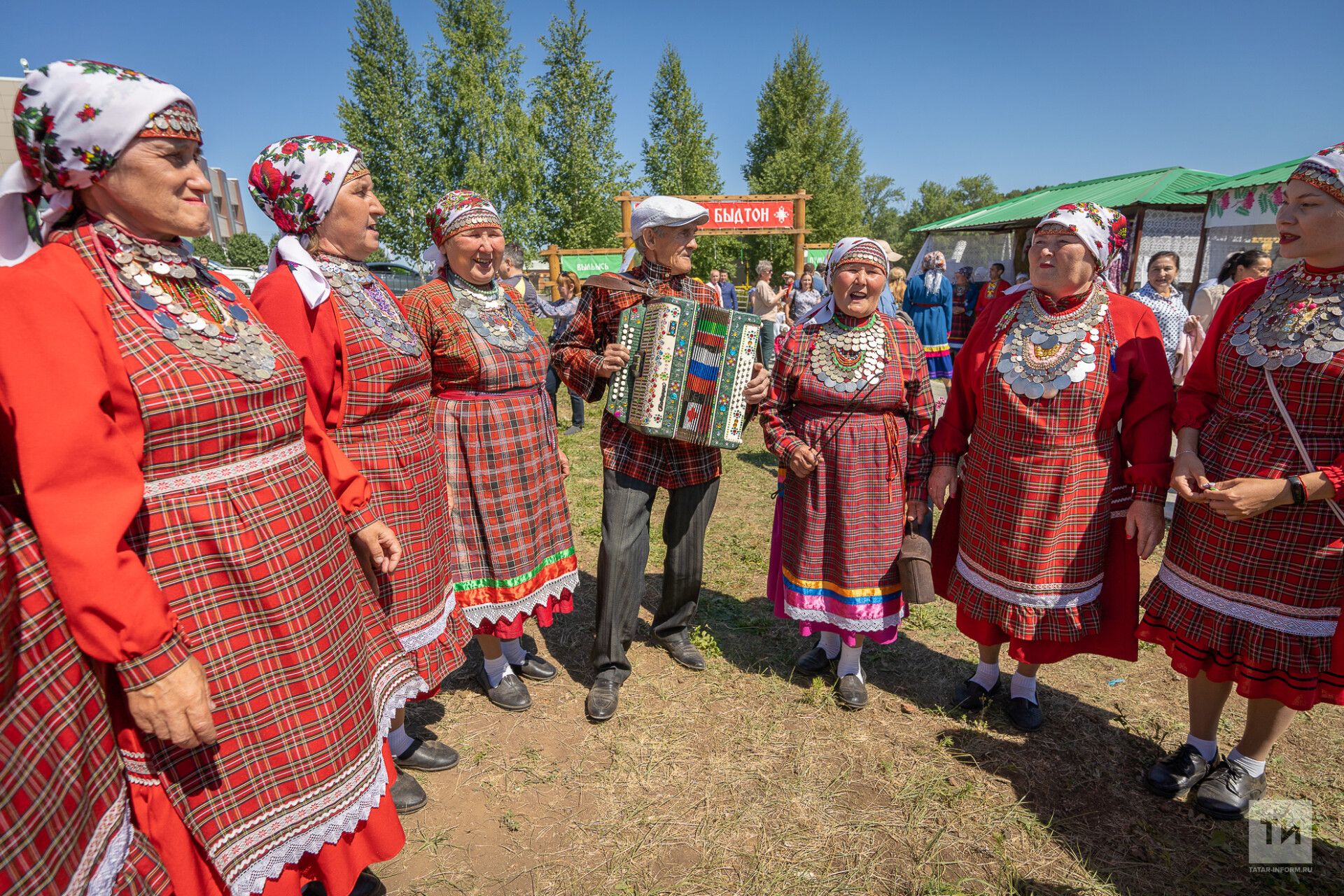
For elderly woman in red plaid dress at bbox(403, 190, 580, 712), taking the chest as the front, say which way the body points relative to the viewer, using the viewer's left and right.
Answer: facing the viewer and to the right of the viewer

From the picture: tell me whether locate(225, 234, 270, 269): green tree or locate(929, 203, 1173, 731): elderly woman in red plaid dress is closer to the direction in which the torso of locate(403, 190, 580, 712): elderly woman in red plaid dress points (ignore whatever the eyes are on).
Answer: the elderly woman in red plaid dress

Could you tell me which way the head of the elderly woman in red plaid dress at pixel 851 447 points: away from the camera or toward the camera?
toward the camera

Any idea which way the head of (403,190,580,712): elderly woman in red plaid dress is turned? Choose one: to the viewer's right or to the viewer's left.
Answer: to the viewer's right

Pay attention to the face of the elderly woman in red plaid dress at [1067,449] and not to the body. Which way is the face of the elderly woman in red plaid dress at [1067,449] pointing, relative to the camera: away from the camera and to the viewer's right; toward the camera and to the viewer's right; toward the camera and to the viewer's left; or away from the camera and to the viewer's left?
toward the camera and to the viewer's left

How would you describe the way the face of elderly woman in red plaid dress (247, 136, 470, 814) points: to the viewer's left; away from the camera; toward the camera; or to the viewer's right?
to the viewer's right

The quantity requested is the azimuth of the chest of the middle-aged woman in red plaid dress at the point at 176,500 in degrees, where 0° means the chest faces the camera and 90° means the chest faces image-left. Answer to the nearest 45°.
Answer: approximately 315°

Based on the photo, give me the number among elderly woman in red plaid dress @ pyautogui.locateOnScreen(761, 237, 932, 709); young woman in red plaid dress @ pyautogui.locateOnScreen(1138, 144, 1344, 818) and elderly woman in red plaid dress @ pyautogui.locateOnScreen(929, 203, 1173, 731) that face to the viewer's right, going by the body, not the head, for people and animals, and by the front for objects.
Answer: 0

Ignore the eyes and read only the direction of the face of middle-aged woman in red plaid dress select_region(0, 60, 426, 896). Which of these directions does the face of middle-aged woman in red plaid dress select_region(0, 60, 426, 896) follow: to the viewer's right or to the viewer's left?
to the viewer's right

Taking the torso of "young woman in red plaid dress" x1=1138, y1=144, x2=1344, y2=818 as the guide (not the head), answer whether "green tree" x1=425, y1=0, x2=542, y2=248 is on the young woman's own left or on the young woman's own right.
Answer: on the young woman's own right

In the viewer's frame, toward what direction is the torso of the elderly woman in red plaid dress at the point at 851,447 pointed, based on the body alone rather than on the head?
toward the camera

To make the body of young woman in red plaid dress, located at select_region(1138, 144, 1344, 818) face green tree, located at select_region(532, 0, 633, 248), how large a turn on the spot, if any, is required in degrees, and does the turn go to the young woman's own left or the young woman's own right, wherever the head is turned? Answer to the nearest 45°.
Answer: approximately 90° to the young woman's own right

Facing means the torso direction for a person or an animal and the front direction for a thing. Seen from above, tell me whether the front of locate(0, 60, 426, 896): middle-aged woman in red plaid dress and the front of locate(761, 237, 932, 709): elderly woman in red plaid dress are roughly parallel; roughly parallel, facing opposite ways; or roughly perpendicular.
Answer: roughly perpendicular

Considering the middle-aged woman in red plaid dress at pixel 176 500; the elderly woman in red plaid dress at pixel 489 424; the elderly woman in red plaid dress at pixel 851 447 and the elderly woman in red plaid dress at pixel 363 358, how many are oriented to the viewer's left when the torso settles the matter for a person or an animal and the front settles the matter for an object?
0

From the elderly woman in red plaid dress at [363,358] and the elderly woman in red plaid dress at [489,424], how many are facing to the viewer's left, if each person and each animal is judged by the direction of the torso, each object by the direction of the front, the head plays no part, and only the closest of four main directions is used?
0
